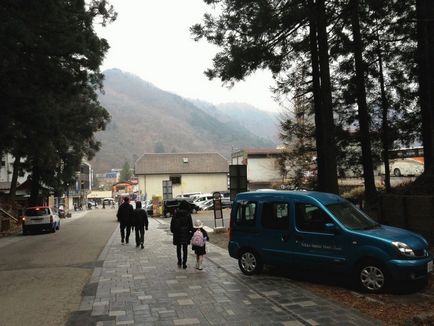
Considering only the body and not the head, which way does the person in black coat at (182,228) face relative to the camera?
away from the camera

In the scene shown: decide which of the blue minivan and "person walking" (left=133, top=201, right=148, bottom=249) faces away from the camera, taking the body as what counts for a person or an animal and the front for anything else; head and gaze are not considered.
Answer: the person walking

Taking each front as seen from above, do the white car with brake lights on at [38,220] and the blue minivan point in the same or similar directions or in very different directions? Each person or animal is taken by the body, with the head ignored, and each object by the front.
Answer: very different directions

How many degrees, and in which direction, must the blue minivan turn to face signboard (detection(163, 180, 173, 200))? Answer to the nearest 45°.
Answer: approximately 180°

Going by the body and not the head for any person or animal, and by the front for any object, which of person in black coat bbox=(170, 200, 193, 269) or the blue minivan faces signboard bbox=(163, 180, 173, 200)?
the person in black coat

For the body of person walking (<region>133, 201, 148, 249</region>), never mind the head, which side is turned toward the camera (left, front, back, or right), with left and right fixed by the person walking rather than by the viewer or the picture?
back

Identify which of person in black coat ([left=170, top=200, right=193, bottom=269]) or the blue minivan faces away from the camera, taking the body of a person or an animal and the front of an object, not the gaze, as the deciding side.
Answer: the person in black coat

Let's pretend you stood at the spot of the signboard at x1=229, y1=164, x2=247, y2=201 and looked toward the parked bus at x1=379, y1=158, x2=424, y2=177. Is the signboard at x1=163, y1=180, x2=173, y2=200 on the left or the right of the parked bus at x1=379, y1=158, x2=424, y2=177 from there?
left

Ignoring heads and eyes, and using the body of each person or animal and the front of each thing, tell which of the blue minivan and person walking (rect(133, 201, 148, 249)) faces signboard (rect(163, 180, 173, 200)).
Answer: the person walking

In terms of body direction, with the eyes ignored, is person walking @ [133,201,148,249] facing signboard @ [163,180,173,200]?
yes

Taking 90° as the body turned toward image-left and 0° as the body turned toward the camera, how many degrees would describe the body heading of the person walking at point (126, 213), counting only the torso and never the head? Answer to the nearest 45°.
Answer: approximately 180°
